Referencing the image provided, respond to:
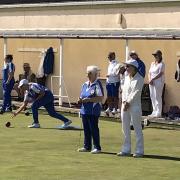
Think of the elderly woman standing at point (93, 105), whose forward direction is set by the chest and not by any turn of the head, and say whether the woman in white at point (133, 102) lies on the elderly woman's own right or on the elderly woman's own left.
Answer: on the elderly woman's own left

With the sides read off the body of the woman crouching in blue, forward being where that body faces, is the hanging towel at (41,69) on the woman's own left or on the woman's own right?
on the woman's own right

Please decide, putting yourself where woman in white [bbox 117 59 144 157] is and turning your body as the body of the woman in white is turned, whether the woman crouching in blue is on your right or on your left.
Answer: on your right

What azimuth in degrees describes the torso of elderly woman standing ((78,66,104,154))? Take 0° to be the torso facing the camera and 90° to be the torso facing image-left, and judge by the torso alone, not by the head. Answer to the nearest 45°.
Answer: approximately 45°

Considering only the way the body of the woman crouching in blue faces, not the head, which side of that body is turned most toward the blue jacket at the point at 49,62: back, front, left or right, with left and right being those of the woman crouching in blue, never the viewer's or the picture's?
right

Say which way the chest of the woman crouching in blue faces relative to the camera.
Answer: to the viewer's left

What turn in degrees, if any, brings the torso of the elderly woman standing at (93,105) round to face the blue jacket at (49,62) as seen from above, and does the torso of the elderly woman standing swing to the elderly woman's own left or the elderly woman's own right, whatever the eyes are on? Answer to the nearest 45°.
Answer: approximately 135° to the elderly woman's own right

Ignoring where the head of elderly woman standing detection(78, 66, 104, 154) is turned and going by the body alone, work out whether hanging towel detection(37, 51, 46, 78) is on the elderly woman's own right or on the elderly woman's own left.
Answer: on the elderly woman's own right

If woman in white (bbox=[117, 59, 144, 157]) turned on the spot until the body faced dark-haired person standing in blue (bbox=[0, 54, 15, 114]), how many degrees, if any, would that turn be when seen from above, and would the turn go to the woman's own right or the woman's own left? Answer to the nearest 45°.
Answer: approximately 90° to the woman's own right

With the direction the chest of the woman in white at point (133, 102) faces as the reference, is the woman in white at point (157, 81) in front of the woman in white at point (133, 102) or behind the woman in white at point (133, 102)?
behind

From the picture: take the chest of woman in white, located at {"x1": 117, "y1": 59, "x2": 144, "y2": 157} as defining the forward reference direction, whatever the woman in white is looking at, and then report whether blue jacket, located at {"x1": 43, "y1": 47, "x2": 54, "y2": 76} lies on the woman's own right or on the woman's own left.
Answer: on the woman's own right
